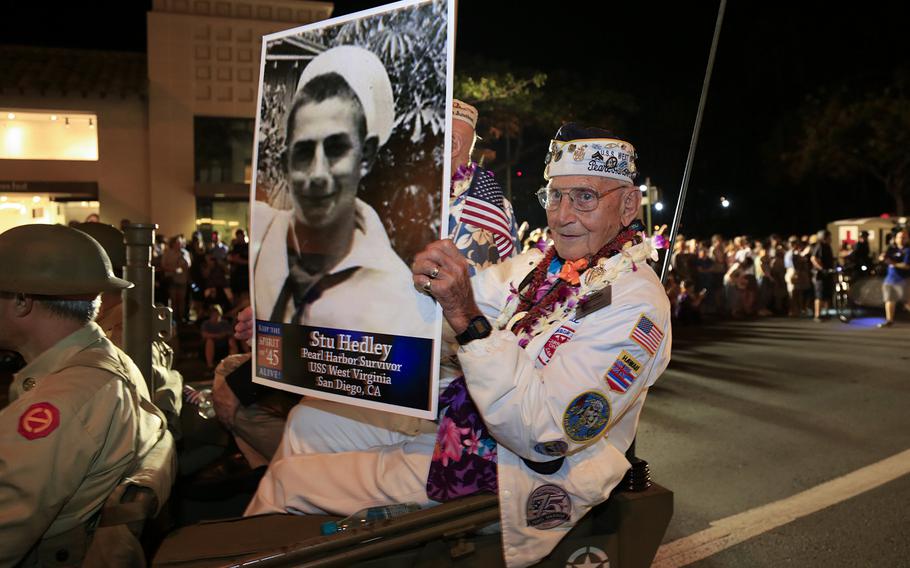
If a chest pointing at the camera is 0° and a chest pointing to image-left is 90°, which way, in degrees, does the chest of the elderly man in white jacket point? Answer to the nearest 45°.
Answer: approximately 45°

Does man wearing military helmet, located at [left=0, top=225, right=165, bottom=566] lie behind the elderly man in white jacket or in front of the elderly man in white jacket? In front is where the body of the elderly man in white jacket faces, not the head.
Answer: in front
